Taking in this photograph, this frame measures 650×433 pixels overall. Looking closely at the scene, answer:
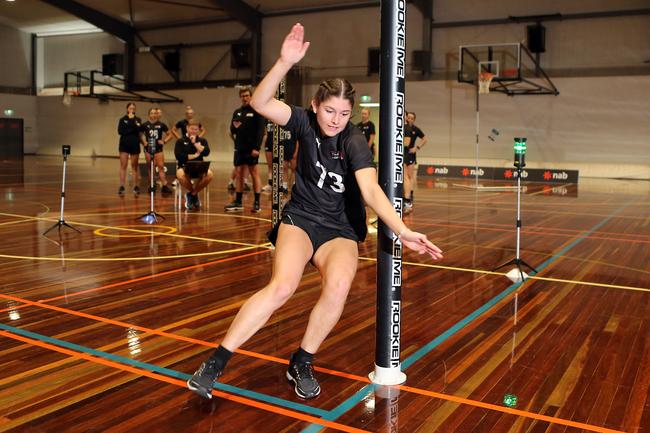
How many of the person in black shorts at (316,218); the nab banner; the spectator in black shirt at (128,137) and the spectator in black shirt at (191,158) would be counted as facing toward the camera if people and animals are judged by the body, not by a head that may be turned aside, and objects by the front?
4

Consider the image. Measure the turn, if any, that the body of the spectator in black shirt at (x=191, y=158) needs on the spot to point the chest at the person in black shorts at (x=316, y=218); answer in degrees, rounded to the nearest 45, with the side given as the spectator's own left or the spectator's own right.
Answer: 0° — they already face them

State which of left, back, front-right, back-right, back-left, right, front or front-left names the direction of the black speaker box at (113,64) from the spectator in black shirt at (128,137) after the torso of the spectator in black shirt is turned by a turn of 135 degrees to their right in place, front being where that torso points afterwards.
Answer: front-right

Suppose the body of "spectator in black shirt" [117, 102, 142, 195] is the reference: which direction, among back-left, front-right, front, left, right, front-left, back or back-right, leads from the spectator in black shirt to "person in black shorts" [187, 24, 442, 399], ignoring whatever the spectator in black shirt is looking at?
front

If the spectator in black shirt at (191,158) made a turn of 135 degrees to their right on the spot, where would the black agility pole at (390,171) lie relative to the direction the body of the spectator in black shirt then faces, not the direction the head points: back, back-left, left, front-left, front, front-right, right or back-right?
back-left

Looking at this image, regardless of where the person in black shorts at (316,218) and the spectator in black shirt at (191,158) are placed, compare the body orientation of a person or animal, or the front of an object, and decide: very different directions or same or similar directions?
same or similar directions

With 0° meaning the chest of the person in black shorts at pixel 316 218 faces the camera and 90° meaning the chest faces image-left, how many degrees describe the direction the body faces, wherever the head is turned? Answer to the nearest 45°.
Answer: approximately 0°

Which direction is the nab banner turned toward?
toward the camera

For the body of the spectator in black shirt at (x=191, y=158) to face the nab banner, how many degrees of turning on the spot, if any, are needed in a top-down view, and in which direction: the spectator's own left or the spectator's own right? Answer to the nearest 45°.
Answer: approximately 135° to the spectator's own left

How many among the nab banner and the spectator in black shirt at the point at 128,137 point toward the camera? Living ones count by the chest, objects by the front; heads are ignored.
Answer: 2

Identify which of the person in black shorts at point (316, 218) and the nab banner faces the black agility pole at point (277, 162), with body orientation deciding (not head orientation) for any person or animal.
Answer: the nab banner

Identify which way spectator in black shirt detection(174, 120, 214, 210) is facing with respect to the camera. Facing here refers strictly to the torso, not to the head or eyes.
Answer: toward the camera

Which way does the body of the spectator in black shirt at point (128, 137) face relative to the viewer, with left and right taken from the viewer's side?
facing the viewer

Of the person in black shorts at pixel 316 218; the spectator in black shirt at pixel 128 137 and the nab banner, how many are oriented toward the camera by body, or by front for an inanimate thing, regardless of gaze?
3

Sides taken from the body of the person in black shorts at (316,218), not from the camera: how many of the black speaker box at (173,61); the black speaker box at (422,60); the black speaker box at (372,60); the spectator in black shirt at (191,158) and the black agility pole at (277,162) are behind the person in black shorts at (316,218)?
5
